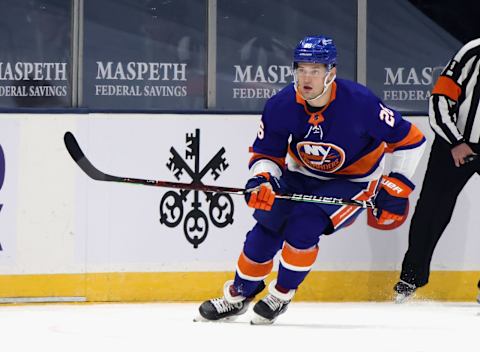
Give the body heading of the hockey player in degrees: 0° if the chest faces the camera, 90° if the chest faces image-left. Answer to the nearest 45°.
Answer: approximately 45°

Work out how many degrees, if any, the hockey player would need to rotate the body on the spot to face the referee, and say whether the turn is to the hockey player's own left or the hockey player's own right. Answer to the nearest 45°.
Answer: approximately 180°
